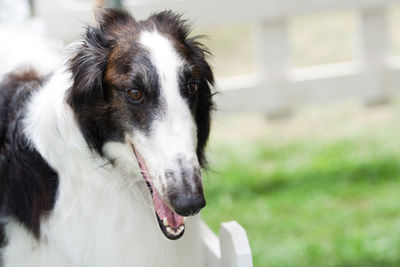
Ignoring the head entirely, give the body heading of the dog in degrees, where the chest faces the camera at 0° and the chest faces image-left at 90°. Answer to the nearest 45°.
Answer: approximately 315°
